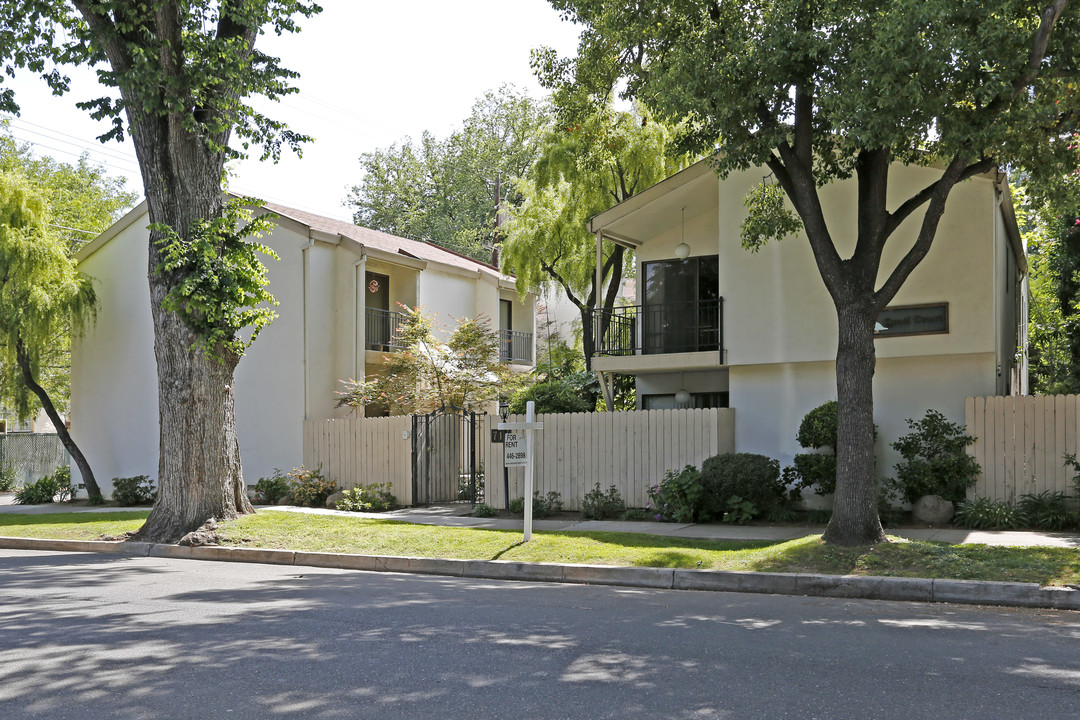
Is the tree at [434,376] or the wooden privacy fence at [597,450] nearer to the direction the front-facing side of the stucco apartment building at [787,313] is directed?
the wooden privacy fence

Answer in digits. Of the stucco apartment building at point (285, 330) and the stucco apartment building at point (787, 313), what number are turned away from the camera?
0

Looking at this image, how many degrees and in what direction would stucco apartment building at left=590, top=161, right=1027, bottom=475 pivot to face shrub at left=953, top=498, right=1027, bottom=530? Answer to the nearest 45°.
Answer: approximately 45° to its left

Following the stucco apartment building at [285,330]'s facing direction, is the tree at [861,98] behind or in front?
in front

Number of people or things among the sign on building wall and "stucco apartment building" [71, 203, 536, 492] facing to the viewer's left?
0

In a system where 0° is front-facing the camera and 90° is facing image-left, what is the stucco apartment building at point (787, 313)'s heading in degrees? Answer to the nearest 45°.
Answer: approximately 0°

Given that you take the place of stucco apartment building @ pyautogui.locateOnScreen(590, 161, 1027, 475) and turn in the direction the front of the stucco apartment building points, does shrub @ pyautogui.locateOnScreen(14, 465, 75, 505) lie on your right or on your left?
on your right

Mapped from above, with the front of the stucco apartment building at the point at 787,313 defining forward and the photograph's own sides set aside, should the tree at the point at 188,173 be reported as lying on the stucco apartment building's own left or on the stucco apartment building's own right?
on the stucco apartment building's own right
